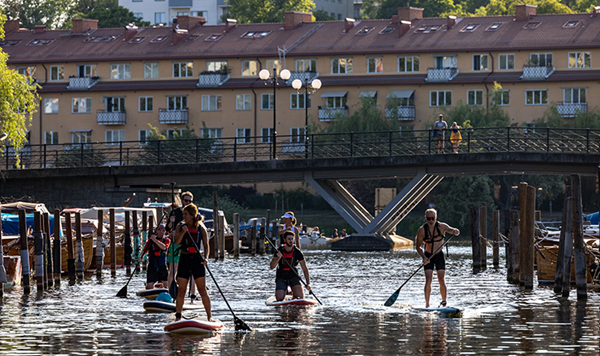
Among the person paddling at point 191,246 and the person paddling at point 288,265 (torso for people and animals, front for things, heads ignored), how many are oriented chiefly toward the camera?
2

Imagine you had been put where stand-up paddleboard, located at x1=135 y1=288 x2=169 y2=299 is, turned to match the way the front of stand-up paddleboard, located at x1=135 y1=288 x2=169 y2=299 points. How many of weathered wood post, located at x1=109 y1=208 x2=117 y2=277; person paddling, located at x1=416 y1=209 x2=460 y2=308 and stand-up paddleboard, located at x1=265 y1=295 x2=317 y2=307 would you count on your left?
2

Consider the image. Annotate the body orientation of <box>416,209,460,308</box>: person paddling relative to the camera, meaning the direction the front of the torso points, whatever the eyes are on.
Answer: toward the camera

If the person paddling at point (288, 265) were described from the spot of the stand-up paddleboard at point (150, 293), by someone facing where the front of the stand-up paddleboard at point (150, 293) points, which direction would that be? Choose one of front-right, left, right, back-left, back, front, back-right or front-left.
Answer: left

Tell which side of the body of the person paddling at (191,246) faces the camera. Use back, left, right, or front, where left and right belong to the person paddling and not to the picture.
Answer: front

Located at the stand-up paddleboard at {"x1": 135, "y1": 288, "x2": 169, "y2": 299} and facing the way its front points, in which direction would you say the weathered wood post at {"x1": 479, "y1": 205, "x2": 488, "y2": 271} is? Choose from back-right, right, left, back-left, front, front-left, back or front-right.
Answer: back

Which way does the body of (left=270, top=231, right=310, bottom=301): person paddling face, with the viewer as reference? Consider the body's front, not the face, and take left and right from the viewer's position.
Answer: facing the viewer

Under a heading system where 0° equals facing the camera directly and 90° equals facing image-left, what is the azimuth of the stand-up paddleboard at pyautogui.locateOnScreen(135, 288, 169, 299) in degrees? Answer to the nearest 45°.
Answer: approximately 45°

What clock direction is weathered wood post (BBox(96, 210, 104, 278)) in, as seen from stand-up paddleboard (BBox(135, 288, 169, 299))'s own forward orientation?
The weathered wood post is roughly at 4 o'clock from the stand-up paddleboard.

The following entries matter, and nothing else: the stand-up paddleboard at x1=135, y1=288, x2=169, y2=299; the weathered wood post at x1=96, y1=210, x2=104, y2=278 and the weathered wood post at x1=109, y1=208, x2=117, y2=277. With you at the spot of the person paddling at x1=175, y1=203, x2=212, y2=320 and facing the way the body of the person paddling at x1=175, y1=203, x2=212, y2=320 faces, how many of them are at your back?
3

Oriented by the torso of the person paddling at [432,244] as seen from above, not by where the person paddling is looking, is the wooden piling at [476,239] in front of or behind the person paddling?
behind

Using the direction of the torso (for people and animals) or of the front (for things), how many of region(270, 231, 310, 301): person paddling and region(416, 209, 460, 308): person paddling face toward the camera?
2

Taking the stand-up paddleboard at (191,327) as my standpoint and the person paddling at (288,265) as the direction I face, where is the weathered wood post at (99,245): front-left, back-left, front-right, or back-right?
front-left
